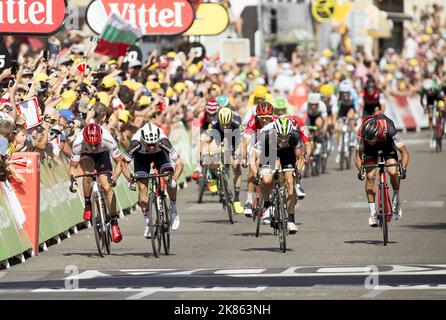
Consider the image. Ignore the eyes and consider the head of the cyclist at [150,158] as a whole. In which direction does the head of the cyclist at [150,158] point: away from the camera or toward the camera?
toward the camera

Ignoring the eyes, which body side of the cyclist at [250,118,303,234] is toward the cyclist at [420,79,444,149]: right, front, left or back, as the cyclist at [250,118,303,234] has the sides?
back

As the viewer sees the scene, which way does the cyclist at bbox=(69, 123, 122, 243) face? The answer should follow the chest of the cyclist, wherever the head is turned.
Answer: toward the camera

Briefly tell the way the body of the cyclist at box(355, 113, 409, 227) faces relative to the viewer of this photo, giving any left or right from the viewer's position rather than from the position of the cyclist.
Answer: facing the viewer

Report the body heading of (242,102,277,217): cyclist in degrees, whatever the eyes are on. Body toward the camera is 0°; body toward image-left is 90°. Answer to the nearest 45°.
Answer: approximately 0°

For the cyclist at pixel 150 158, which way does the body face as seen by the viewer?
toward the camera

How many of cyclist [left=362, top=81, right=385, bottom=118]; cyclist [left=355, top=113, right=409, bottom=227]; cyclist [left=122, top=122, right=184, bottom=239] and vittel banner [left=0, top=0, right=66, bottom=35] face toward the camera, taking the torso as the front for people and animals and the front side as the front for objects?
4

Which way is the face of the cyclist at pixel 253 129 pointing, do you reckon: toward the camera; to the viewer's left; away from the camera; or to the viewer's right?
toward the camera

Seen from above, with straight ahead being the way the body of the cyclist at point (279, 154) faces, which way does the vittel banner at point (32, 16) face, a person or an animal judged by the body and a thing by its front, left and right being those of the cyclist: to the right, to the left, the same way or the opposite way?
the same way

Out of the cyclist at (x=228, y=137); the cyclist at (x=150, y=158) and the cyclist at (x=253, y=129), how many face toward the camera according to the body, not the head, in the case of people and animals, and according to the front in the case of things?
3

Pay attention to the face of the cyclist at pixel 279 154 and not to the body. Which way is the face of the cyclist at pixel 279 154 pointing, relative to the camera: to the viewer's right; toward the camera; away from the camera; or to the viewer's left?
toward the camera

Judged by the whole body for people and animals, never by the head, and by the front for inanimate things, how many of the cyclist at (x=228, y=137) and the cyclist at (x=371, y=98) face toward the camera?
2

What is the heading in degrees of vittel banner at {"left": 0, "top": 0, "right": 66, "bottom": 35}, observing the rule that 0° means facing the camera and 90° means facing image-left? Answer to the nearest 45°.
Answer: approximately 0°
